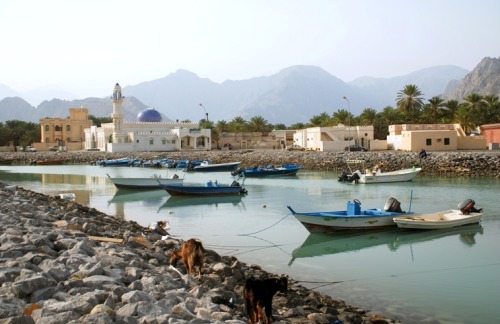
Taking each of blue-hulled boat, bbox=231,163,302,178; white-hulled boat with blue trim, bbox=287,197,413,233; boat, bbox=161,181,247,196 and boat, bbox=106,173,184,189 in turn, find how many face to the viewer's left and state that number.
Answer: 3

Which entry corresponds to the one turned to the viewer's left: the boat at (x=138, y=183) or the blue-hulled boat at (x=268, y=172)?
the boat

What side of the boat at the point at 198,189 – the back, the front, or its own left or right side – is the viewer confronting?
left

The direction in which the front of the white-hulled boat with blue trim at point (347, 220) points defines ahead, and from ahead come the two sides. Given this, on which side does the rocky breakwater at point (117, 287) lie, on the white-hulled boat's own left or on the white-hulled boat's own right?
on the white-hulled boat's own left

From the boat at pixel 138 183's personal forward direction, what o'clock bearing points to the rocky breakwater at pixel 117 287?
The rocky breakwater is roughly at 9 o'clock from the boat.

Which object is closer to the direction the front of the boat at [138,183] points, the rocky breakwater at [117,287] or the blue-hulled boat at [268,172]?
the rocky breakwater

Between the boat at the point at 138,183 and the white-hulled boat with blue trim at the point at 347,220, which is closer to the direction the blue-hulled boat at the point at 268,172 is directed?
the white-hulled boat with blue trim

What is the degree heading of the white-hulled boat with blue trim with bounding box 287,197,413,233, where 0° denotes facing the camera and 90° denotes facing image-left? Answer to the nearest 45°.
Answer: approximately 90°

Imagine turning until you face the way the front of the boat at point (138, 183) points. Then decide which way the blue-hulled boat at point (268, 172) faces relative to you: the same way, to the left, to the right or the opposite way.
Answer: the opposite way

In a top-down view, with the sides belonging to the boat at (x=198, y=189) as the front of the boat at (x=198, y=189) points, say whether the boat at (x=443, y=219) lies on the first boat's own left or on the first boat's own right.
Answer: on the first boat's own left

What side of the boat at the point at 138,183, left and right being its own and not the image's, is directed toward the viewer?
left

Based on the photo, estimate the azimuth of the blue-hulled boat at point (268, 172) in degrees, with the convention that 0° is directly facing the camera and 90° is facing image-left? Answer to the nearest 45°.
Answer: approximately 270°

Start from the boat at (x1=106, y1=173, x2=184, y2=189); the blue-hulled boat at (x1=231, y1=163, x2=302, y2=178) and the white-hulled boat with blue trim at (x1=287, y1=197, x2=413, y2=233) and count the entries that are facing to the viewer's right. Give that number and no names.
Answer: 1
